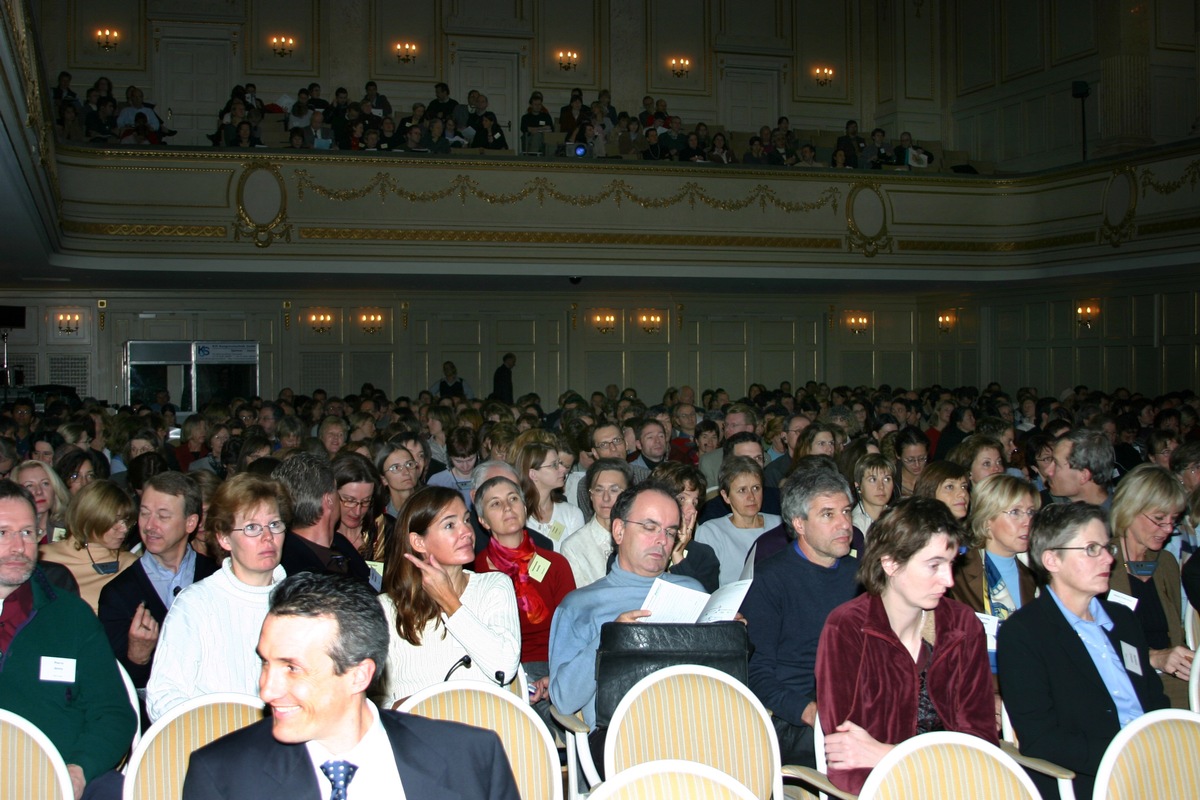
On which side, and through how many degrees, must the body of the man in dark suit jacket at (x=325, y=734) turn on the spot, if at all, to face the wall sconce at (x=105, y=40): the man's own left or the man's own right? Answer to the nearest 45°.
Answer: approximately 180°

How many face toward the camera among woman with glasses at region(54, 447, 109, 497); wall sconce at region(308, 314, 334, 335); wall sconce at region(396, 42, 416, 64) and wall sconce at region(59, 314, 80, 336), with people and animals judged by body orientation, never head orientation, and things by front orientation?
4

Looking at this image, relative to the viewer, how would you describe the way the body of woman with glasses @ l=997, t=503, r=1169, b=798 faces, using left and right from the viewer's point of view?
facing the viewer and to the right of the viewer

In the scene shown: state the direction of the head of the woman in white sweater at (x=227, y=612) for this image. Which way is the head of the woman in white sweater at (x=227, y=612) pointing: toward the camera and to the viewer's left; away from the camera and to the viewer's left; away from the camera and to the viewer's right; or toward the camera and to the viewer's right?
toward the camera and to the viewer's right

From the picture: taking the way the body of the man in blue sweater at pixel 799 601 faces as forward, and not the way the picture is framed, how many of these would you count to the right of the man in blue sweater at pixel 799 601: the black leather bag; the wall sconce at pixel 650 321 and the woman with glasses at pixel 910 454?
1

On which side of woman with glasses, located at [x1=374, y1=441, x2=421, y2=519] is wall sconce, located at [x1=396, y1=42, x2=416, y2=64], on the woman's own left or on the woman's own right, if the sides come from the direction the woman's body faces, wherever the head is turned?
on the woman's own left

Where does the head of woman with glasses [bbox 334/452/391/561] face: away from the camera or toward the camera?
toward the camera

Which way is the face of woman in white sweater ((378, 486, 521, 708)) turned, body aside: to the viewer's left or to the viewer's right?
to the viewer's right

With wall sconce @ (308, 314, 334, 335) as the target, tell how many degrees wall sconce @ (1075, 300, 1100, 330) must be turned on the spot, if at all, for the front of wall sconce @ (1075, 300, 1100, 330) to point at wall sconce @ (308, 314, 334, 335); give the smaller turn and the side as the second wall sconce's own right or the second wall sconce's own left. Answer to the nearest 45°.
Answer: approximately 45° to the second wall sconce's own right

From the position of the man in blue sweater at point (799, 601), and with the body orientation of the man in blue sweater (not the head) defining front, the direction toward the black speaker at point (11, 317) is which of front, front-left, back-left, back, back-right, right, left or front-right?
back

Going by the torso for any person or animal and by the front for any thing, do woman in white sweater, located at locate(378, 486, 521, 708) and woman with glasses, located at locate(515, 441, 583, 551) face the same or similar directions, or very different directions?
same or similar directions

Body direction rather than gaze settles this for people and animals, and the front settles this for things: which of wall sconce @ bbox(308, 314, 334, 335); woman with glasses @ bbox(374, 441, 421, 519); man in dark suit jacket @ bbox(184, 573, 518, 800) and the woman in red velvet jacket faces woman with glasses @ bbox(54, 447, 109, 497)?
the wall sconce

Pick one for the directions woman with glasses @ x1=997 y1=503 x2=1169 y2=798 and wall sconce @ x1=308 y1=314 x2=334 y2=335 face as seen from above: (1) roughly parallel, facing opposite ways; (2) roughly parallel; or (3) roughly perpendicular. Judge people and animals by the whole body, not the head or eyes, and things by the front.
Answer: roughly parallel

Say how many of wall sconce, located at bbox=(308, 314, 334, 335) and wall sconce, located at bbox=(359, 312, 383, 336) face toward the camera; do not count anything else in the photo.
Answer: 2

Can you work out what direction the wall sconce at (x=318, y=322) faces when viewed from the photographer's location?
facing the viewer

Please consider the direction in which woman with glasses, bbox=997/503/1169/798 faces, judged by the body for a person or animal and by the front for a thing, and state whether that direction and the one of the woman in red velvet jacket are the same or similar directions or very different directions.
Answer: same or similar directions

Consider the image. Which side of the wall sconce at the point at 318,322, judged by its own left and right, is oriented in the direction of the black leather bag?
front

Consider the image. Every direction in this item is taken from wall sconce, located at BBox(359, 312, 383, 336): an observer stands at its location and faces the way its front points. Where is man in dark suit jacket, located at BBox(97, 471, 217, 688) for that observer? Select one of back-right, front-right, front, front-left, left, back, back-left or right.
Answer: front
